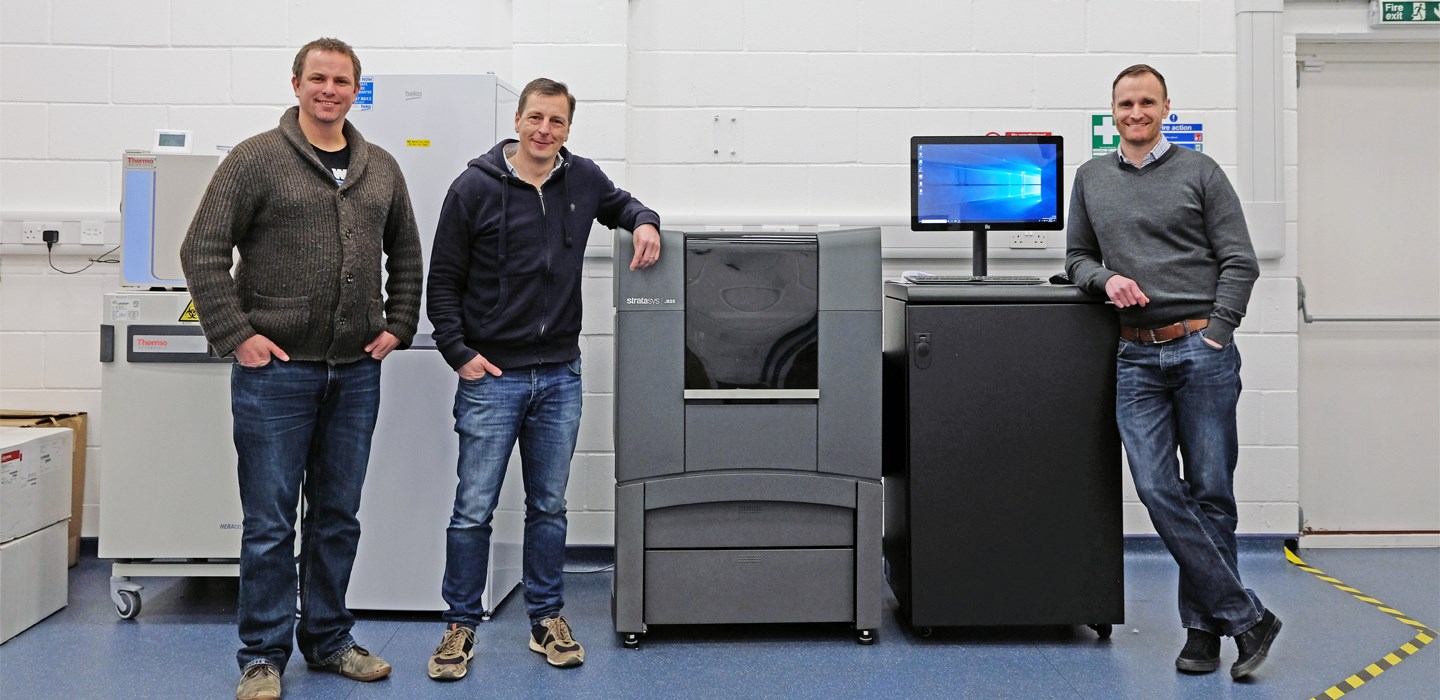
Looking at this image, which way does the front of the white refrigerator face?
toward the camera

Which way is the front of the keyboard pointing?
toward the camera

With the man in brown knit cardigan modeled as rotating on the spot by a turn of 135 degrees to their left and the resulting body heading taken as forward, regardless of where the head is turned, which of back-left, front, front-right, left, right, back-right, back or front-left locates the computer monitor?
right

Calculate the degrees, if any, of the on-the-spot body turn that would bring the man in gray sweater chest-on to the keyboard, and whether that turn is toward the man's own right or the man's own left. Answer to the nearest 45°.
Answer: approximately 90° to the man's own right

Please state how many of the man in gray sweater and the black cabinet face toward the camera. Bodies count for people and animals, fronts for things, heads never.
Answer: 2

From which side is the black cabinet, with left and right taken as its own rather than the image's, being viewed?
front

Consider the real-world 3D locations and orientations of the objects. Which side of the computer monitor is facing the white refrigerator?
right

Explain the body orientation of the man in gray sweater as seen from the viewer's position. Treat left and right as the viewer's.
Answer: facing the viewer

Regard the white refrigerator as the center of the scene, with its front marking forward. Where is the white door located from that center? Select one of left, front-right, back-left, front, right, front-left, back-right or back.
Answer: left
